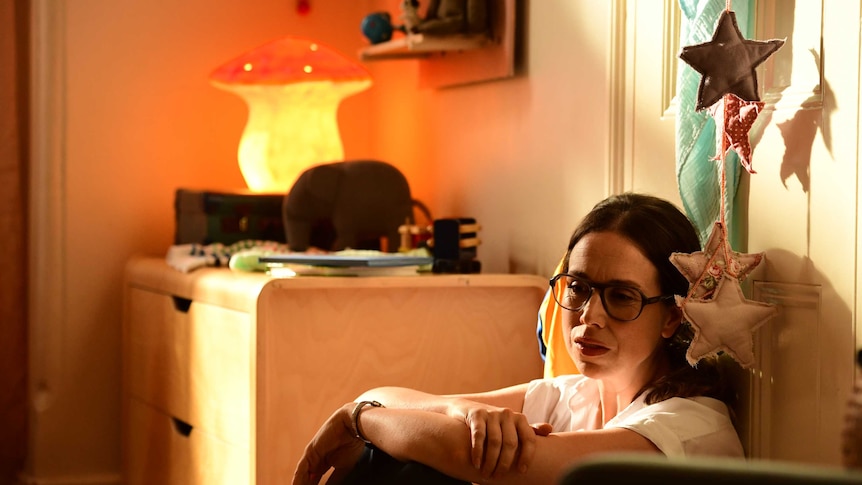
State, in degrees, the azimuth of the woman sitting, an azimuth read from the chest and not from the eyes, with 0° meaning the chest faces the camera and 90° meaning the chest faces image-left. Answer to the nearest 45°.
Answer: approximately 45°

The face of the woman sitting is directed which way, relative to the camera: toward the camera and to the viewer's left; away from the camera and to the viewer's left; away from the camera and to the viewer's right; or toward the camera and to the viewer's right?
toward the camera and to the viewer's left

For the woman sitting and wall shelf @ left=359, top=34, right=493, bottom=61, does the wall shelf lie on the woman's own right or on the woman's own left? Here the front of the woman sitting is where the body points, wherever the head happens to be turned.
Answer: on the woman's own right
